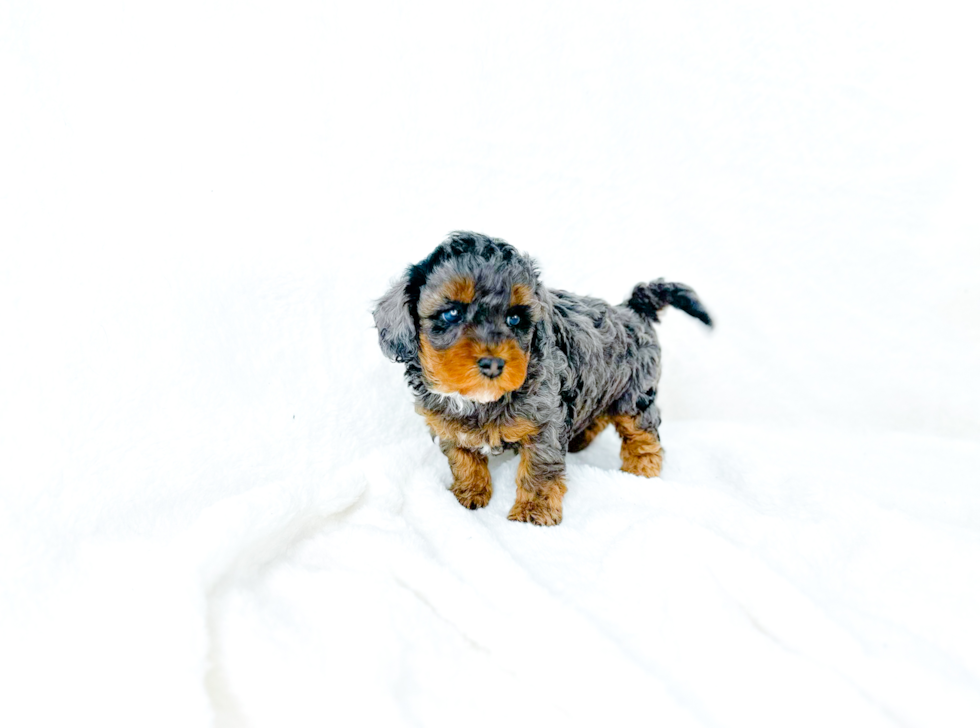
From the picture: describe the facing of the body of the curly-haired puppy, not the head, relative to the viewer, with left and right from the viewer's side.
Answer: facing the viewer and to the left of the viewer
